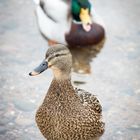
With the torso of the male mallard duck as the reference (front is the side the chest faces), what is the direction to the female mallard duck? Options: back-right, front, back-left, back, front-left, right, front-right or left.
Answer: front-right

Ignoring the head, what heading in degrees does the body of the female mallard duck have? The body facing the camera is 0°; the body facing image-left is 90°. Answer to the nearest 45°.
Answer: approximately 45°

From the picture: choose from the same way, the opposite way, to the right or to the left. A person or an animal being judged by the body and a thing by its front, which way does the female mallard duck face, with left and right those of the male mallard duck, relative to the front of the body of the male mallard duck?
to the right

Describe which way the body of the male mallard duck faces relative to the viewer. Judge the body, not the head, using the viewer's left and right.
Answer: facing the viewer and to the right of the viewer

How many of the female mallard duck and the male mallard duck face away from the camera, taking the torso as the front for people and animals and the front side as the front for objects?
0

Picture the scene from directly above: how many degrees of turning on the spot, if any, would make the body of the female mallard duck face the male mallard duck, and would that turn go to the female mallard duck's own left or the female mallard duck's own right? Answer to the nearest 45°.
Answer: approximately 135° to the female mallard duck's own right
